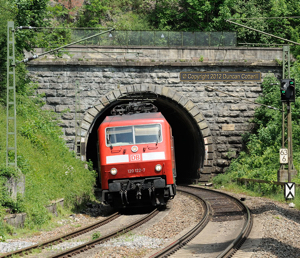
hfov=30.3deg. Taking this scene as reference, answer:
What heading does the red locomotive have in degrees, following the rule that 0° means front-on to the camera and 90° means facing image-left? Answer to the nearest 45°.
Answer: approximately 0°

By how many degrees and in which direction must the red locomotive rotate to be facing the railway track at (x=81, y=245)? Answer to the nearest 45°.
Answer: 0° — it already faces it
